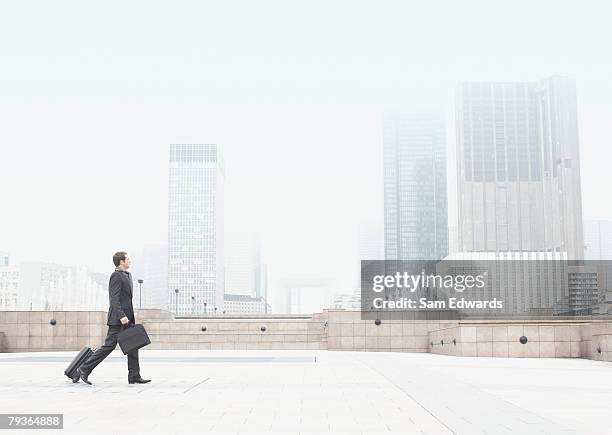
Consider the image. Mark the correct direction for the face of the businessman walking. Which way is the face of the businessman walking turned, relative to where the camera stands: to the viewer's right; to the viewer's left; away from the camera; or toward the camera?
to the viewer's right

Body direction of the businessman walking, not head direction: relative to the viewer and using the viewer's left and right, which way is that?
facing to the right of the viewer
